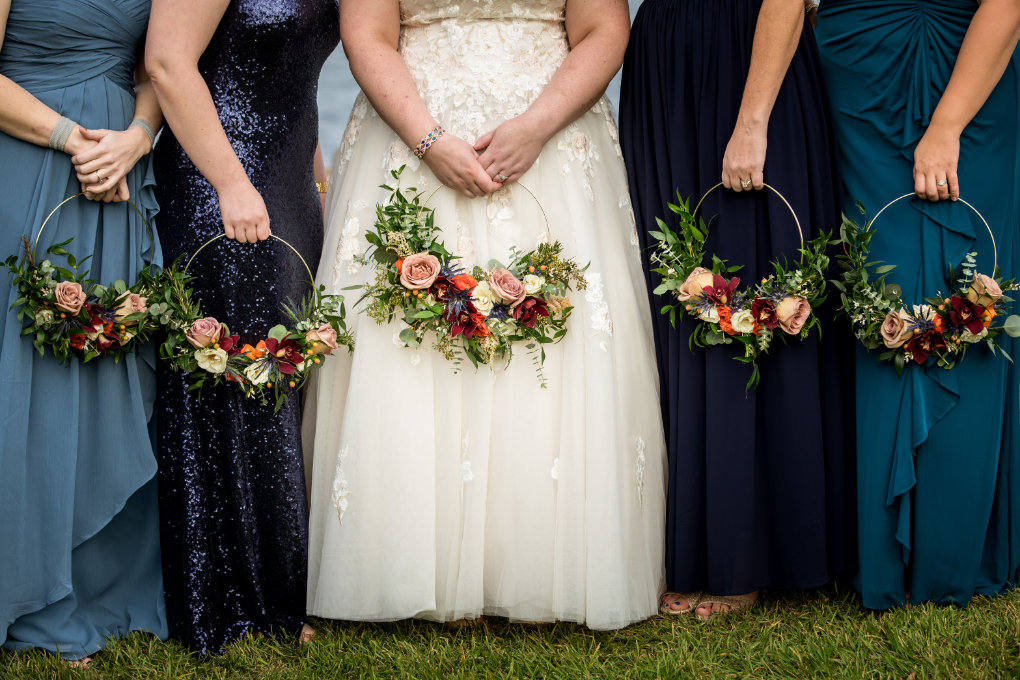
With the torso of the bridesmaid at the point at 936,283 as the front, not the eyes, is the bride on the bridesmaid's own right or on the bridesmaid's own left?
on the bridesmaid's own right

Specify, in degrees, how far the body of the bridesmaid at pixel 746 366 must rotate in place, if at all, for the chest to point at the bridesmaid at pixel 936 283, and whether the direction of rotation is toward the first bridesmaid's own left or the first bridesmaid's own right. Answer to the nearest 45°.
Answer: approximately 135° to the first bridesmaid's own left

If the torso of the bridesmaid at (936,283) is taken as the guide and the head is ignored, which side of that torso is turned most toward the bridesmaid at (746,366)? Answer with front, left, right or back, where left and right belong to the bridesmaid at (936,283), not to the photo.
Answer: right

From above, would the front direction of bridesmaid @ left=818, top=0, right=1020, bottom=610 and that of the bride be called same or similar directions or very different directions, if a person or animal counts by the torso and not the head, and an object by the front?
same or similar directions

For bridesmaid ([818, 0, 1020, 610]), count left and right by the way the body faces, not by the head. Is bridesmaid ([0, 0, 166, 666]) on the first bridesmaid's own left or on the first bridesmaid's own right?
on the first bridesmaid's own right

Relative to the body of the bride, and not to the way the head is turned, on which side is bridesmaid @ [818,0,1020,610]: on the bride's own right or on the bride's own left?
on the bride's own left

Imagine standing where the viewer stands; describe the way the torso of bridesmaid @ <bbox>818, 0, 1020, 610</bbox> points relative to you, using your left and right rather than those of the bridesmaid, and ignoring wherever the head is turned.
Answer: facing the viewer

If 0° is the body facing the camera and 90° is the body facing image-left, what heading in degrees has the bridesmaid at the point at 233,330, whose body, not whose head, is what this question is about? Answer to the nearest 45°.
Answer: approximately 315°

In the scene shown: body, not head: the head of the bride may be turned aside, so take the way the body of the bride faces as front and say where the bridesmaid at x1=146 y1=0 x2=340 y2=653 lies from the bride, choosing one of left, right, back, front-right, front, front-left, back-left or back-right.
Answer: right

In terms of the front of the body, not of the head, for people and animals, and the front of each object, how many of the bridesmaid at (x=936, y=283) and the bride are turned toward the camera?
2
